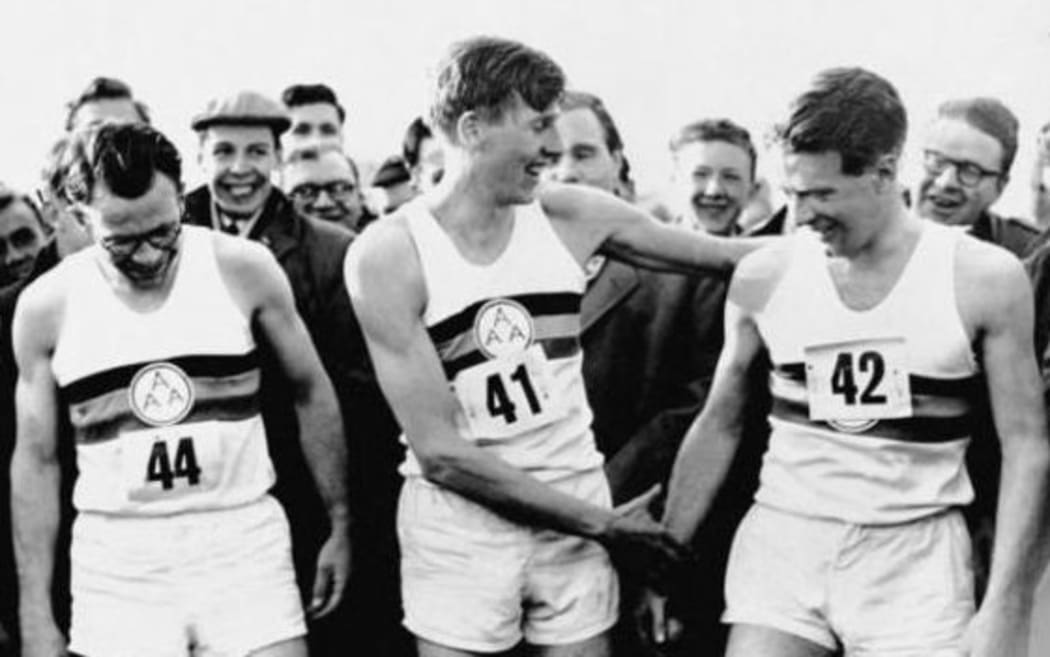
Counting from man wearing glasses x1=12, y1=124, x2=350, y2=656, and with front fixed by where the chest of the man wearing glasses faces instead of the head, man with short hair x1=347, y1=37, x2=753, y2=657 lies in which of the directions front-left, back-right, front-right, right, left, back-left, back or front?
left

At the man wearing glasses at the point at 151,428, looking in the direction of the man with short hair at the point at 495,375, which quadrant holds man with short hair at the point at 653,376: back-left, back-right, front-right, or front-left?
front-left

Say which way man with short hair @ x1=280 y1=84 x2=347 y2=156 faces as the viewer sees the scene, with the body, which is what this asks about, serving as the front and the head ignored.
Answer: toward the camera

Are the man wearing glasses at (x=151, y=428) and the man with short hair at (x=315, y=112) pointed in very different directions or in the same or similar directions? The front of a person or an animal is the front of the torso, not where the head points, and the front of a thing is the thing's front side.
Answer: same or similar directions

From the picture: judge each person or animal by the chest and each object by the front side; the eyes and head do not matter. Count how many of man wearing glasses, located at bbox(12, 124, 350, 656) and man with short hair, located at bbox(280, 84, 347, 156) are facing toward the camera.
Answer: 2

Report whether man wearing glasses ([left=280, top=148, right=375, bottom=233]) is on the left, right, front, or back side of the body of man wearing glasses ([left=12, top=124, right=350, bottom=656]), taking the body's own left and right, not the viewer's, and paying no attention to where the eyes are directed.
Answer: back

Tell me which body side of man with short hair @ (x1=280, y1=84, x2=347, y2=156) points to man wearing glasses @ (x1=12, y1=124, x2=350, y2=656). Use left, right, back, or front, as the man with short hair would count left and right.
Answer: front

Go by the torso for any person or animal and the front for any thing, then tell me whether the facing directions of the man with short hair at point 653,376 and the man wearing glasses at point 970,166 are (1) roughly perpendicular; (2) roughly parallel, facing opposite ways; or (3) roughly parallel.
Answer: roughly parallel

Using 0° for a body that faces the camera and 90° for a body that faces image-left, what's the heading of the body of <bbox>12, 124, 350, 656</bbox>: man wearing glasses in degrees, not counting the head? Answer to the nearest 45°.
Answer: approximately 0°

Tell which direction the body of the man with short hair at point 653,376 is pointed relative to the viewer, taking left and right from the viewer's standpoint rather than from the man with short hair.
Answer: facing the viewer and to the left of the viewer

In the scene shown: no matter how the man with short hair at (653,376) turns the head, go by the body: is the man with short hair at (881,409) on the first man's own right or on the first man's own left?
on the first man's own left

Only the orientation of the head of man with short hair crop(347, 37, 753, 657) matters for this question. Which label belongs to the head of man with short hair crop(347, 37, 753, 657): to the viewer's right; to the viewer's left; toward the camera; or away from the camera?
to the viewer's right
